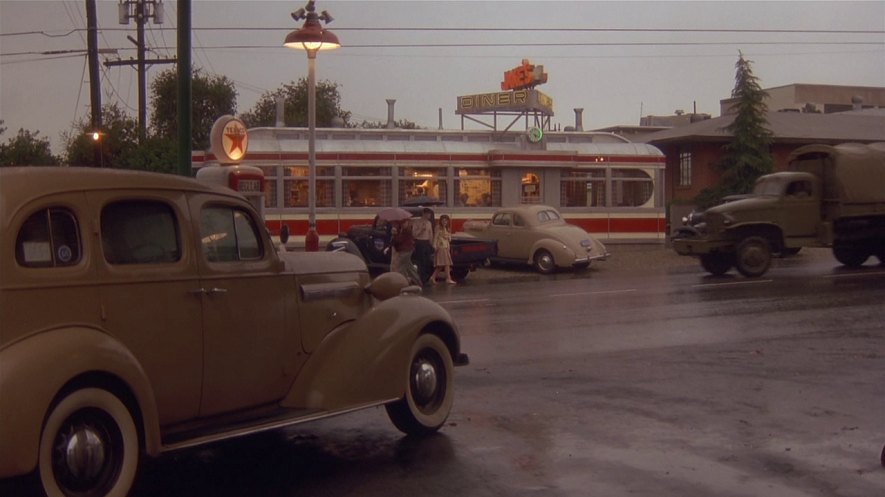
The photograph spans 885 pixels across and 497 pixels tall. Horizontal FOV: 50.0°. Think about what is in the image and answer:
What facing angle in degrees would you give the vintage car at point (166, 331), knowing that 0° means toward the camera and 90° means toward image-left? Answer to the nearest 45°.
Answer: approximately 225°

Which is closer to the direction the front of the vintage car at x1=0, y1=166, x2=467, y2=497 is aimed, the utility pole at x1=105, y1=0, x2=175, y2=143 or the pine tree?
the pine tree

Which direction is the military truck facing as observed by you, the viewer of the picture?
facing the viewer and to the left of the viewer

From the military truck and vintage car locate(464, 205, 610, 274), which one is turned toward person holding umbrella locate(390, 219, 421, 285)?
the military truck

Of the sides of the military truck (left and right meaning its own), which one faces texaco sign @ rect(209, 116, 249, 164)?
front

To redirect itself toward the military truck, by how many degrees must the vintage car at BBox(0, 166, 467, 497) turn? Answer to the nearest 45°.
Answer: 0° — it already faces it

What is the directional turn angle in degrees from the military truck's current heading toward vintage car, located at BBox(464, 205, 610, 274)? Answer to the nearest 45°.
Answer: approximately 45° to its right

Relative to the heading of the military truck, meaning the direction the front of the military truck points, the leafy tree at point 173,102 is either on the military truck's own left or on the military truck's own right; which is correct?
on the military truck's own right

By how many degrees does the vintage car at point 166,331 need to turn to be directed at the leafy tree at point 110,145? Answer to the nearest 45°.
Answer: approximately 45° to its left
